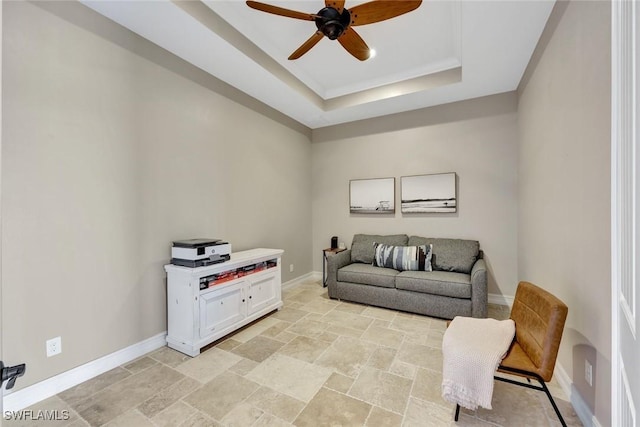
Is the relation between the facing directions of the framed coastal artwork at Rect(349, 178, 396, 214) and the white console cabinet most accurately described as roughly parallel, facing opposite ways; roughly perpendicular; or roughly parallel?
roughly perpendicular

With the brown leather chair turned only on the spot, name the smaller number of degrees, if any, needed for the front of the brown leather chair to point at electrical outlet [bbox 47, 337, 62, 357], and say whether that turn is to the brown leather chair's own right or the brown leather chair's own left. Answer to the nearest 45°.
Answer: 0° — it already faces it

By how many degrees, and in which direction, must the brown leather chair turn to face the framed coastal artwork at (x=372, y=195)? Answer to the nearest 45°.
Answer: approximately 90° to its right

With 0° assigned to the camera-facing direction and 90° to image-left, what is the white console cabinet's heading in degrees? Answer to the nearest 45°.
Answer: approximately 315°

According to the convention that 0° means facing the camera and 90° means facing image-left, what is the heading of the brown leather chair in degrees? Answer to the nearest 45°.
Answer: approximately 45°

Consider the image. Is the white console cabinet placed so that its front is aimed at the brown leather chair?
yes

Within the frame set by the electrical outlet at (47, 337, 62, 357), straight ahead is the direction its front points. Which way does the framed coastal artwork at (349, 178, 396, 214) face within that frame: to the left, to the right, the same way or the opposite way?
to the right

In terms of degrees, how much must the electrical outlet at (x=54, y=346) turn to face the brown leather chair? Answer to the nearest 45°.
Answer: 0° — it already faces it

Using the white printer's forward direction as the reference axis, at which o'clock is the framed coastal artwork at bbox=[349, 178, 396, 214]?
The framed coastal artwork is roughly at 10 o'clock from the white printer.
